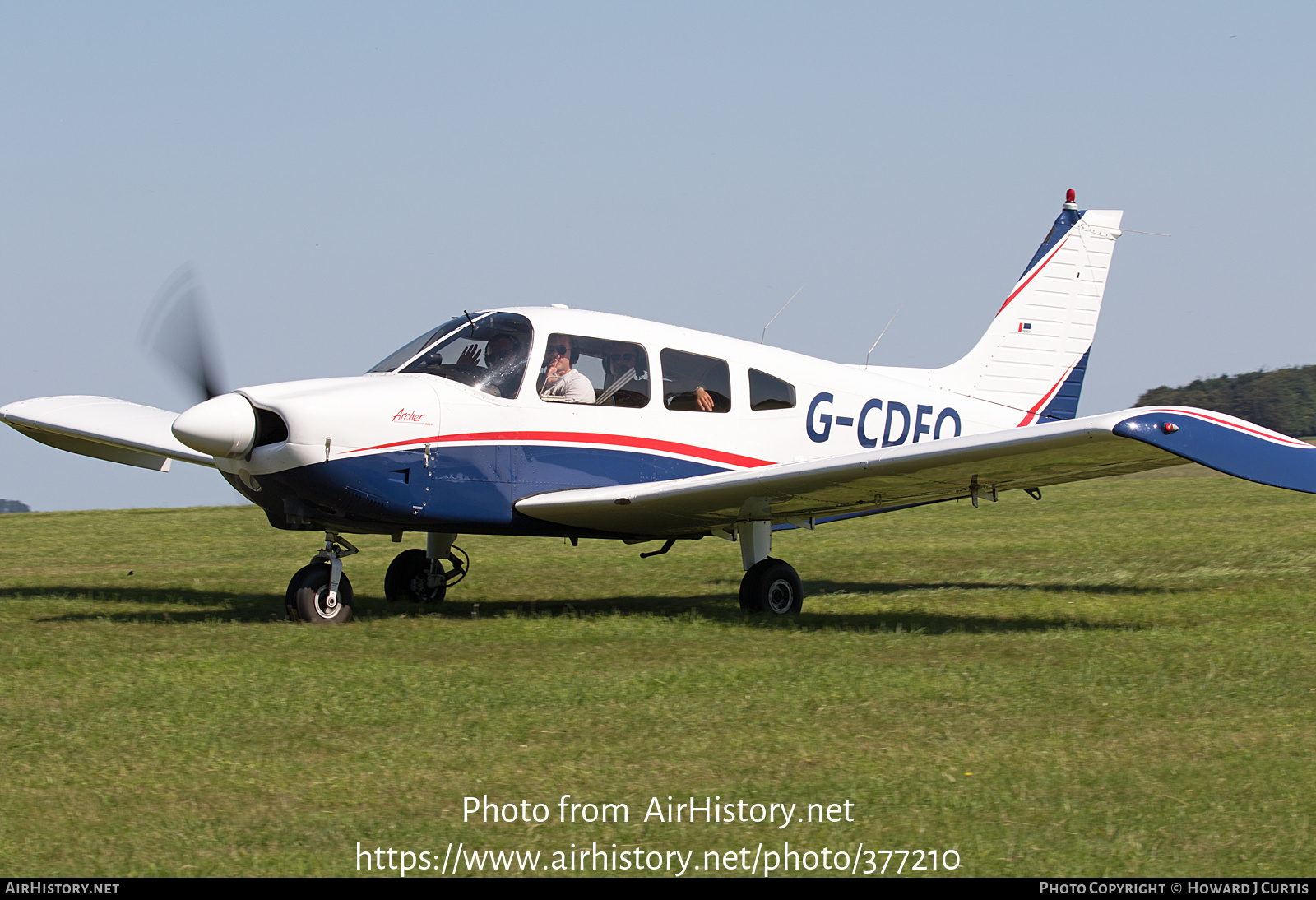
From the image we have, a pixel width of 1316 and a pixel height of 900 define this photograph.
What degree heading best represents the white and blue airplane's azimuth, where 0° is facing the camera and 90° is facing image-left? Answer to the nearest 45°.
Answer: approximately 45°

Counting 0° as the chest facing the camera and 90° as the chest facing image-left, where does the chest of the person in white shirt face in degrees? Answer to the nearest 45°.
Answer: approximately 45°
